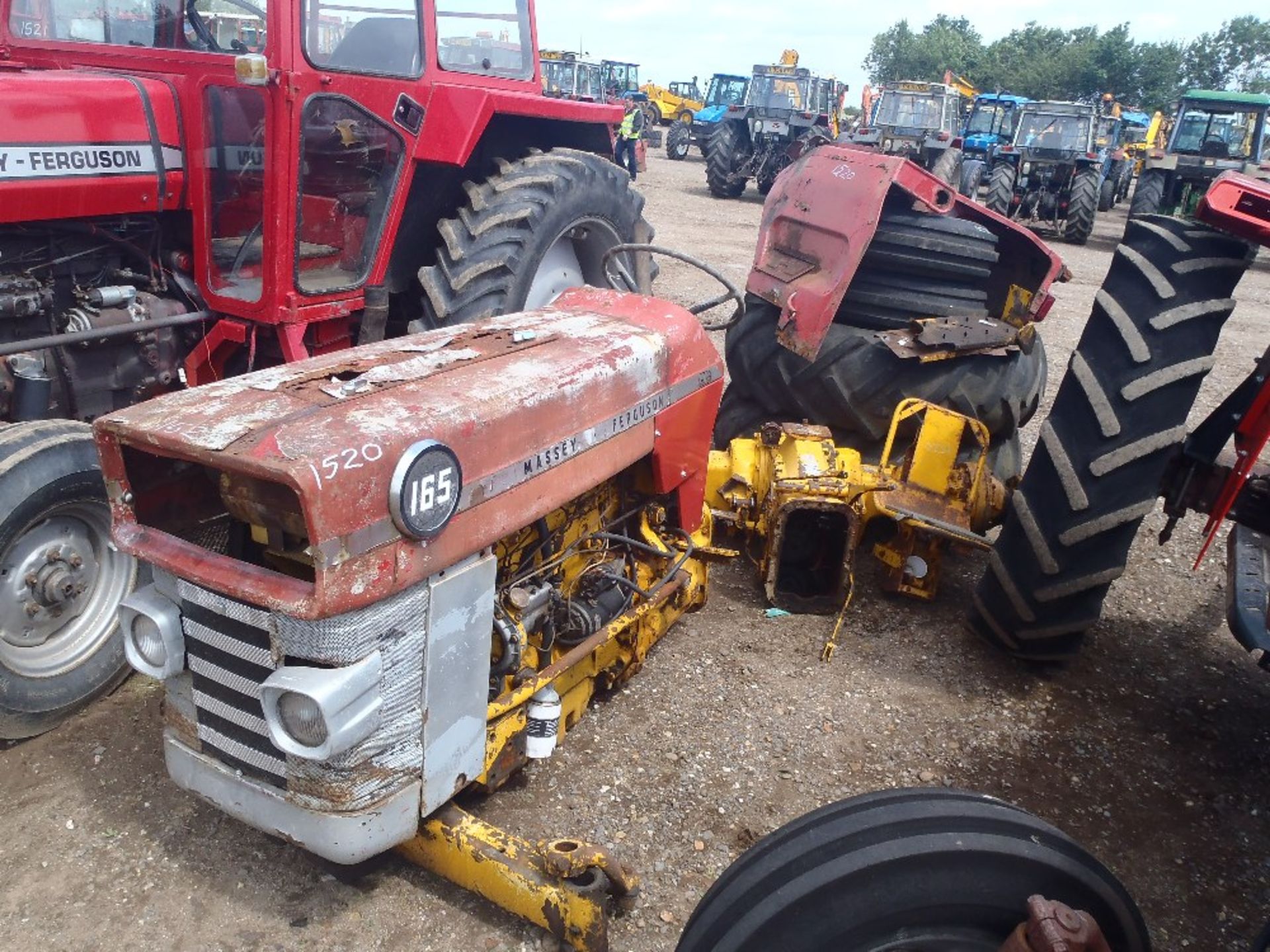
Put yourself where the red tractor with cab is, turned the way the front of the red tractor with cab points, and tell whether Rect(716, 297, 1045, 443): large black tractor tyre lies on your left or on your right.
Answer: on your left

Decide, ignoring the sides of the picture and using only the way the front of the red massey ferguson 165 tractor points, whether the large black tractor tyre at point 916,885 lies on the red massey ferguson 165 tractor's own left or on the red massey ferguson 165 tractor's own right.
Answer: on the red massey ferguson 165 tractor's own left

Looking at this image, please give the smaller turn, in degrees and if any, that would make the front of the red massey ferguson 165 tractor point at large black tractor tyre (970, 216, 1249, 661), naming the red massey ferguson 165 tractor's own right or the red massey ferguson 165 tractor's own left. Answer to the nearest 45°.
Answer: approximately 180°
